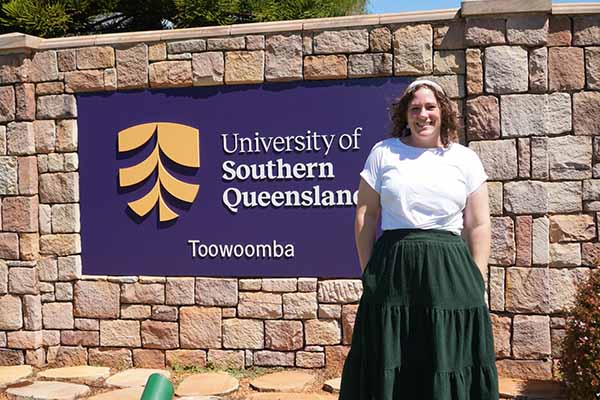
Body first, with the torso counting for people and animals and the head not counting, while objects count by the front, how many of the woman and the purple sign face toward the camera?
2

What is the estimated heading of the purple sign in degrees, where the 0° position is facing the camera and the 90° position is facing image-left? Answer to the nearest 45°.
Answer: approximately 0°

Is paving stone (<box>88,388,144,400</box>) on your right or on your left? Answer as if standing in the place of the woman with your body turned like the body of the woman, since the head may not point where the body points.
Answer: on your right

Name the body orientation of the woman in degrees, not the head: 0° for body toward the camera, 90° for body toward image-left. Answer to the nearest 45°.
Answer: approximately 0°

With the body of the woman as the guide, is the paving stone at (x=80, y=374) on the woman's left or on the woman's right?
on the woman's right

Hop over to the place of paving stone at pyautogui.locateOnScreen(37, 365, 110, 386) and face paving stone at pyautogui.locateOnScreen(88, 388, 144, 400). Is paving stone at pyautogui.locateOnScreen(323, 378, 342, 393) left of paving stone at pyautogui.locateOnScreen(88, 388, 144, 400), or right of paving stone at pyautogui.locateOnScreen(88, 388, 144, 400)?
left

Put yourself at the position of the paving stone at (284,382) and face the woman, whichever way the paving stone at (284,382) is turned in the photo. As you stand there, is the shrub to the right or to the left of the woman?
left

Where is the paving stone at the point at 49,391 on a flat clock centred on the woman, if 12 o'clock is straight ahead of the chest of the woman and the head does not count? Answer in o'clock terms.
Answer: The paving stone is roughly at 4 o'clock from the woman.
